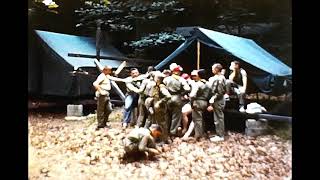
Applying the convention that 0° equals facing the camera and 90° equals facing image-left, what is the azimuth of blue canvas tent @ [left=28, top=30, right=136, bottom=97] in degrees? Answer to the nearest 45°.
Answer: approximately 45°

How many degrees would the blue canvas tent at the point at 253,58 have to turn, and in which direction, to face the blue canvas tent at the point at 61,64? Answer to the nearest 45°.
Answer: approximately 45° to its right

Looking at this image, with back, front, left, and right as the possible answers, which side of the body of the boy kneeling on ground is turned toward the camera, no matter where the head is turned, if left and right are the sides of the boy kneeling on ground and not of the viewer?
right

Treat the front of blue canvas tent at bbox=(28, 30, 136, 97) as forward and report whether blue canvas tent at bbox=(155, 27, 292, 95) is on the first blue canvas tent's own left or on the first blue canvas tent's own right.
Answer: on the first blue canvas tent's own left

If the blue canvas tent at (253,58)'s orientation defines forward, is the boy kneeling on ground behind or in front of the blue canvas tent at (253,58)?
in front

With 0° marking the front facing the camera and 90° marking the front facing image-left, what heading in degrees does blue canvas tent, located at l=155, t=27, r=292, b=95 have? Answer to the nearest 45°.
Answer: approximately 45°
